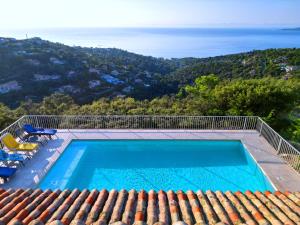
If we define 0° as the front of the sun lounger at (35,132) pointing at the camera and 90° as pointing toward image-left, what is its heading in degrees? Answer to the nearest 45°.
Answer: approximately 270°

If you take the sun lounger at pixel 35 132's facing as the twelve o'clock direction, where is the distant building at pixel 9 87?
The distant building is roughly at 9 o'clock from the sun lounger.

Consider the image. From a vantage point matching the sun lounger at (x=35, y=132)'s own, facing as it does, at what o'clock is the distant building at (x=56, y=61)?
The distant building is roughly at 9 o'clock from the sun lounger.

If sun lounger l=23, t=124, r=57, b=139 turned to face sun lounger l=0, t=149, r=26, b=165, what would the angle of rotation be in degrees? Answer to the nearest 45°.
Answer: approximately 135° to its right

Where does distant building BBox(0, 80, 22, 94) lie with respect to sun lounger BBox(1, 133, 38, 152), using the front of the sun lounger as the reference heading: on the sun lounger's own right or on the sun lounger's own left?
on the sun lounger's own left

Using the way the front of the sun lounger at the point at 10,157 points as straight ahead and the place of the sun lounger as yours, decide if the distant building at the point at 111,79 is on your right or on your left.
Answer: on your left

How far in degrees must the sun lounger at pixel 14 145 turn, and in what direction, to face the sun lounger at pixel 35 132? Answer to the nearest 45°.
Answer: approximately 45° to its left

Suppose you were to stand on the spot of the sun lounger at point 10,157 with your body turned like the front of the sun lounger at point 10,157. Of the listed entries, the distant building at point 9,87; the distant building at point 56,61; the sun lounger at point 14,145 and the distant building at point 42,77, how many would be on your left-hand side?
4

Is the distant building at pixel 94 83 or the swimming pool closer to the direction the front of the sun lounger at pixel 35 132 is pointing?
the swimming pool

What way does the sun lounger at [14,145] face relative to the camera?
to the viewer's right

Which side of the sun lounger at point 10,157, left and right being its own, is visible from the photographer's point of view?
right
